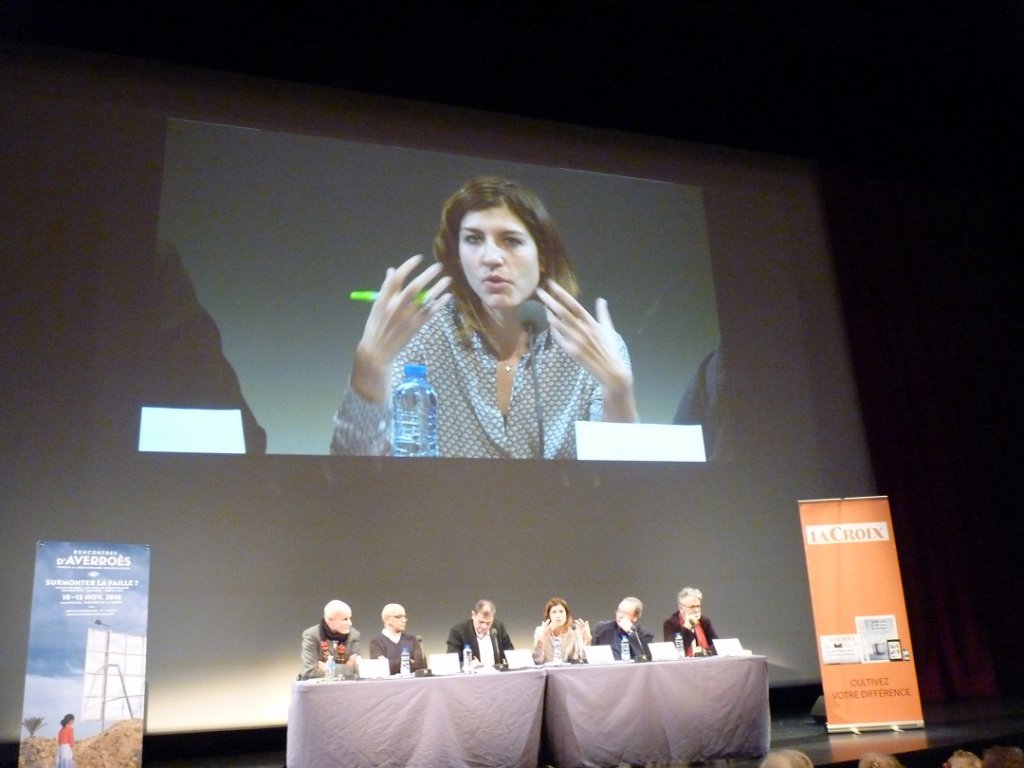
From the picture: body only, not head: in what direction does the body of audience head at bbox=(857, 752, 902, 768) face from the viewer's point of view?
away from the camera

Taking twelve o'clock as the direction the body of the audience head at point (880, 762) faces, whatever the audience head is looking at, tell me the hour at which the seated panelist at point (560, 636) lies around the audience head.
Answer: The seated panelist is roughly at 11 o'clock from the audience head.

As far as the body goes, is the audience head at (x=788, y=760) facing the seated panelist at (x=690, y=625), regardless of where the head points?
yes

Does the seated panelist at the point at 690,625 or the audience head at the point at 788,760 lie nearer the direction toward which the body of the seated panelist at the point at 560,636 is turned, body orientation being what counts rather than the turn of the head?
the audience head

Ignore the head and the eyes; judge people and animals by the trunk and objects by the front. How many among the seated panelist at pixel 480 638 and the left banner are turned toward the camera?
2

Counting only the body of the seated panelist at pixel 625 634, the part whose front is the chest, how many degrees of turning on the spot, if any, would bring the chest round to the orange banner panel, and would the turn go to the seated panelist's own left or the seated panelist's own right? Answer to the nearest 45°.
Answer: approximately 90° to the seated panelist's own left

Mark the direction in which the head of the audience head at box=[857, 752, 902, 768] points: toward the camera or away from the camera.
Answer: away from the camera

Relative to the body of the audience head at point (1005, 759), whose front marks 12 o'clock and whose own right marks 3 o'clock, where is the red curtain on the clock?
The red curtain is roughly at 12 o'clock from the audience head.

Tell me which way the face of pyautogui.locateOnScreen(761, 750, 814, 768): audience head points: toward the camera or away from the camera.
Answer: away from the camera
